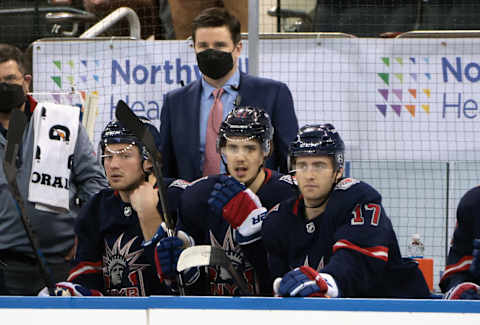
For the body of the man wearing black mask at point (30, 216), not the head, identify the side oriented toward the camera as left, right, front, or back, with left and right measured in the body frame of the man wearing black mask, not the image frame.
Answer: front

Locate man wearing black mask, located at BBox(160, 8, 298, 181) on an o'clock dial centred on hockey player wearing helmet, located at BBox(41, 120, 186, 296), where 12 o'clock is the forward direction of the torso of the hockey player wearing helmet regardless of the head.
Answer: The man wearing black mask is roughly at 7 o'clock from the hockey player wearing helmet.

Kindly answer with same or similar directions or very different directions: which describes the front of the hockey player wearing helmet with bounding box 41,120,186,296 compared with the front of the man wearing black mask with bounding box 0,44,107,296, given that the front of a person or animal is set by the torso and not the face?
same or similar directions

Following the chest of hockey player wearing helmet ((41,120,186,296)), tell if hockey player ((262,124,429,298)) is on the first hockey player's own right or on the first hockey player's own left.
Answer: on the first hockey player's own left

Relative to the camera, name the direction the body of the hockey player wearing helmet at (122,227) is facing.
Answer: toward the camera

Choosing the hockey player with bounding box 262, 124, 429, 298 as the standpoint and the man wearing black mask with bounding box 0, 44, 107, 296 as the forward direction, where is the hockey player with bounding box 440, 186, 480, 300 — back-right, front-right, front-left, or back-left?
back-right

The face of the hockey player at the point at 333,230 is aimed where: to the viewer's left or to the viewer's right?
to the viewer's left

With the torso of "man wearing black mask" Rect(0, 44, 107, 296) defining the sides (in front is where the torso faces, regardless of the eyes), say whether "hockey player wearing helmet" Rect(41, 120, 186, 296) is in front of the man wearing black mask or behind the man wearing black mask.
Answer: in front

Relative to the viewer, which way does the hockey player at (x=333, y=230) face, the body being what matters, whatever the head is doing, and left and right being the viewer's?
facing the viewer and to the left of the viewer

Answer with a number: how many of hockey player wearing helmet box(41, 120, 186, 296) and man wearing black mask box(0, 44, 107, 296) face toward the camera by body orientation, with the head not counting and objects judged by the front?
2

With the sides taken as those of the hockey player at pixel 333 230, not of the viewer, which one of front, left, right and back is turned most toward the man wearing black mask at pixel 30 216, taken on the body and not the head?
right
